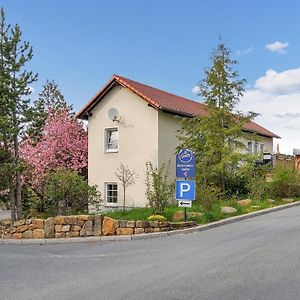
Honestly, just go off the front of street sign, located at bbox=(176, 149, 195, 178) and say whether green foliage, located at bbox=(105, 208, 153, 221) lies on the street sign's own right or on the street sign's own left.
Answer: on the street sign's own right

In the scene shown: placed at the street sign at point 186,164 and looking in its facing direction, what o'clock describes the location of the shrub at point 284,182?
The shrub is roughly at 7 o'clock from the street sign.

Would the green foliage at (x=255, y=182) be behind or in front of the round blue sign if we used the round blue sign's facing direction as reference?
behind

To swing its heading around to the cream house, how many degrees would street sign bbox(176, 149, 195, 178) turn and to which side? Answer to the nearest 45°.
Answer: approximately 180°

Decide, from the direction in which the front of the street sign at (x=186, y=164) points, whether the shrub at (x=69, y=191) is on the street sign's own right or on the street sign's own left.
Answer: on the street sign's own right

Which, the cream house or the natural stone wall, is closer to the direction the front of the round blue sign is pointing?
the natural stone wall

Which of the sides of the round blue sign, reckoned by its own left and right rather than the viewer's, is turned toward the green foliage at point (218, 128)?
back

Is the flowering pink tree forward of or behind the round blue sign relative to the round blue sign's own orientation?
behind

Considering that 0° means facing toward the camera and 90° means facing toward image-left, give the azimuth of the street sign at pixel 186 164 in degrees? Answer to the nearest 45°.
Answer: approximately 0°
